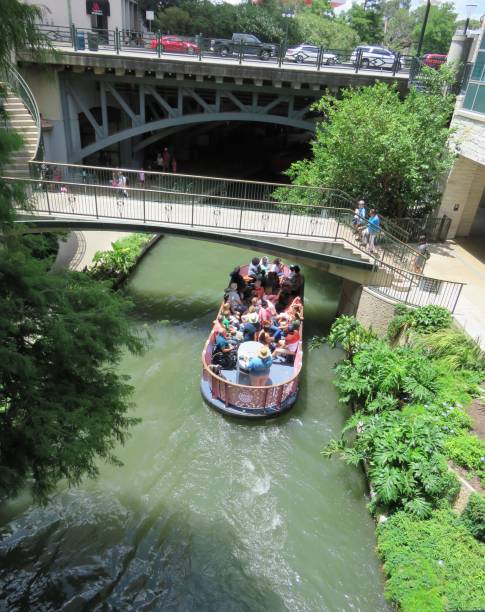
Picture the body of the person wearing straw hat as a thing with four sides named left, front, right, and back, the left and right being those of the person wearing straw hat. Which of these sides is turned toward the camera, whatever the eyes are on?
back

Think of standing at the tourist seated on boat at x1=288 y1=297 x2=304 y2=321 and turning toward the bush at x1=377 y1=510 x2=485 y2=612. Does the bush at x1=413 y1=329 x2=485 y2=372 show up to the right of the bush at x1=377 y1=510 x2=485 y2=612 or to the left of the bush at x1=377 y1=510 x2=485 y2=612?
left

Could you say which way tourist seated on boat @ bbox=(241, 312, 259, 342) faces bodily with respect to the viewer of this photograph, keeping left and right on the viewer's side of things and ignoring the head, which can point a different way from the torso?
facing away from the viewer

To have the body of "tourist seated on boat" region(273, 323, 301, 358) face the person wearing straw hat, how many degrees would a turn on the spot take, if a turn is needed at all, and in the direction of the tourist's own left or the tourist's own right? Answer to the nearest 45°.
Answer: approximately 90° to the tourist's own left

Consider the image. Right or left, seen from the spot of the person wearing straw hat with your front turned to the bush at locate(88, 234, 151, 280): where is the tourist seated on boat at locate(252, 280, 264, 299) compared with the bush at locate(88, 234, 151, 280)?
right

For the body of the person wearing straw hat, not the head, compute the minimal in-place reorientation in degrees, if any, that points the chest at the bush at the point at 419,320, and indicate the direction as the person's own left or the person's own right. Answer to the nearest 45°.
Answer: approximately 45° to the person's own right
